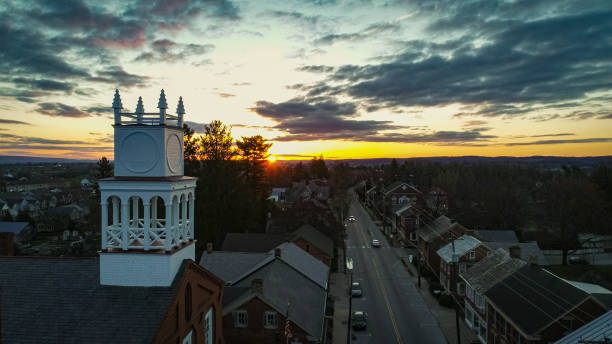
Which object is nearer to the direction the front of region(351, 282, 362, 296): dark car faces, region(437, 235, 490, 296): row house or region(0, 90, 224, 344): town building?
the town building

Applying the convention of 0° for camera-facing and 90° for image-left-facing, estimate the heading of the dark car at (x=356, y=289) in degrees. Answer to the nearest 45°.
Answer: approximately 0°

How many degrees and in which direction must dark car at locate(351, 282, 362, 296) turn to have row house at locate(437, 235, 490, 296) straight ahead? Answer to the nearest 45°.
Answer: approximately 90° to its left

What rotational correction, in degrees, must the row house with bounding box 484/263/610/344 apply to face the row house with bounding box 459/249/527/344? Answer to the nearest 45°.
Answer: approximately 90° to its right

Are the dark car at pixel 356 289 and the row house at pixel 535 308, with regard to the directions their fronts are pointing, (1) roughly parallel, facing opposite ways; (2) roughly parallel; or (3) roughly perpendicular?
roughly perpendicular

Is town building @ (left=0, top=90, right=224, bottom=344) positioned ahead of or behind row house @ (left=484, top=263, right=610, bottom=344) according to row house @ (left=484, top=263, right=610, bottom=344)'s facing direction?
ahead

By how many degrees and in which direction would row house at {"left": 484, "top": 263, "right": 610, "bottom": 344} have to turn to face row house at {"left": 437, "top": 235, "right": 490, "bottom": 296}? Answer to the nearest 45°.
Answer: approximately 90° to its right

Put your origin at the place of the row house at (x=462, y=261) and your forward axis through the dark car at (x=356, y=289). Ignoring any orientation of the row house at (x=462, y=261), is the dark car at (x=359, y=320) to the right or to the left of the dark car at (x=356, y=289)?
left

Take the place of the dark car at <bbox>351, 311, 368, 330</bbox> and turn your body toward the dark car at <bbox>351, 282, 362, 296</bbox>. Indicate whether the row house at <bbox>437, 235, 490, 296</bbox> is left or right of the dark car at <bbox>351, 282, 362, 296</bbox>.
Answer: right

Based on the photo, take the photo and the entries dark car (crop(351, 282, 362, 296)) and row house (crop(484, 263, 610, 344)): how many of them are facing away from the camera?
0

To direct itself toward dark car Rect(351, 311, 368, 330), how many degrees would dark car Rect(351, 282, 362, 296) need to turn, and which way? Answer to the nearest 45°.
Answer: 0° — it already faces it
